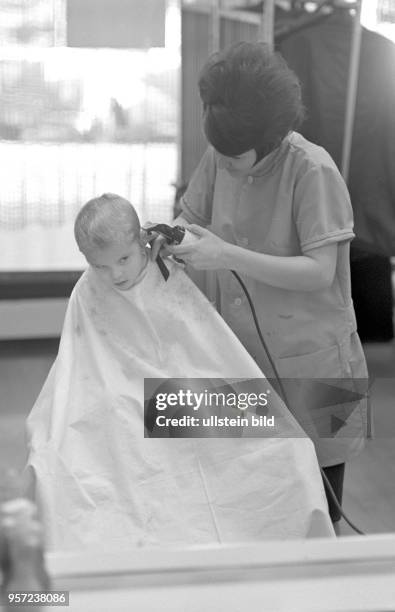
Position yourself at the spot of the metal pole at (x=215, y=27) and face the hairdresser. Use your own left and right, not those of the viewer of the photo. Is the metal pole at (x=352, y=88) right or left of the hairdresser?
left

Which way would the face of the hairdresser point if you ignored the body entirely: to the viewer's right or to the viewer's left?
to the viewer's left

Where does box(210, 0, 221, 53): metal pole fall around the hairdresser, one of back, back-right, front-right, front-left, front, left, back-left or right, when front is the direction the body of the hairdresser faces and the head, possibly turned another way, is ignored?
back-right

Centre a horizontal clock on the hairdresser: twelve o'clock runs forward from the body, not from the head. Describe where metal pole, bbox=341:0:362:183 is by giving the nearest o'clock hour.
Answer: The metal pole is roughly at 5 o'clock from the hairdresser.

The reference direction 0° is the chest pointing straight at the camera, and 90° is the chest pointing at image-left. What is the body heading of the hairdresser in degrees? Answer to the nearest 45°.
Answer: approximately 45°
